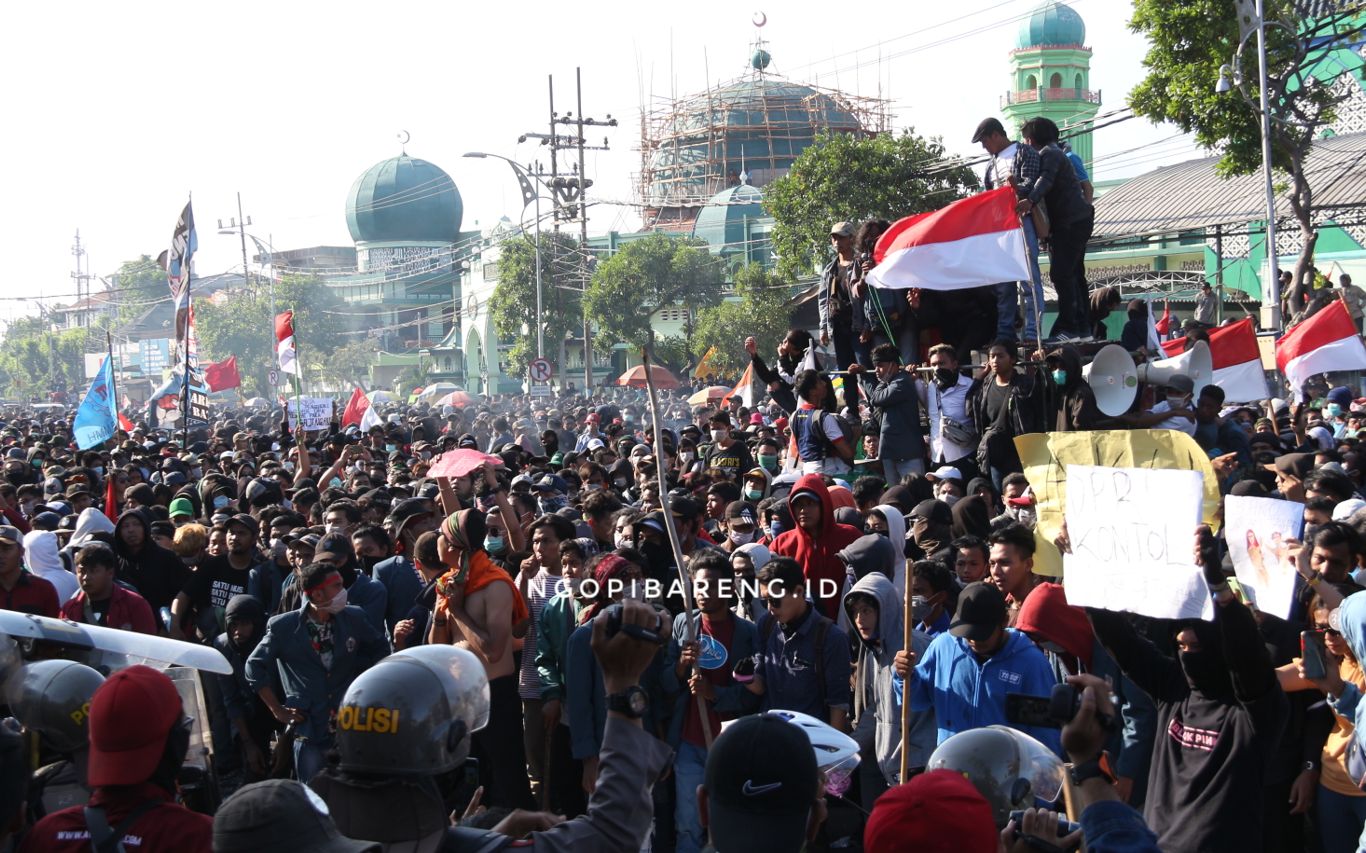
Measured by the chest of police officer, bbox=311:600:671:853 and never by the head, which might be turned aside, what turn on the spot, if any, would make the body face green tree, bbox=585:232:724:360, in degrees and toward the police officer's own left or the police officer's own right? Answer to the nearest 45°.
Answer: approximately 45° to the police officer's own left

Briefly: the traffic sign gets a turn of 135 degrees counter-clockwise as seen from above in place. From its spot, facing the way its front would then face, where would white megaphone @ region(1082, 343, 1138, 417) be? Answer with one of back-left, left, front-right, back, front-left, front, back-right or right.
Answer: back-right

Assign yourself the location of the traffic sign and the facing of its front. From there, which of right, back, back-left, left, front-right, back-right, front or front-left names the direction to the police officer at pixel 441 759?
front

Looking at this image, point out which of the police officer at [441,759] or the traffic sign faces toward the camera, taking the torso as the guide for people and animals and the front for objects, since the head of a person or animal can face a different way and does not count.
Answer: the traffic sign

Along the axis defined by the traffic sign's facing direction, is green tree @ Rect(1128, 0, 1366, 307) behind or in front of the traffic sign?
in front

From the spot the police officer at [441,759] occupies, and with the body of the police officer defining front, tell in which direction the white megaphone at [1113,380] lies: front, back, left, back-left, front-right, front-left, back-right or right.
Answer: front

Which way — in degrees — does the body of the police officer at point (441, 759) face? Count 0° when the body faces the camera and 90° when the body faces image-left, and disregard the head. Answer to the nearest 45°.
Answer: approximately 225°

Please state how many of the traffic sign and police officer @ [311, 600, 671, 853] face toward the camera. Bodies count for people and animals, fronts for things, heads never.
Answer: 1

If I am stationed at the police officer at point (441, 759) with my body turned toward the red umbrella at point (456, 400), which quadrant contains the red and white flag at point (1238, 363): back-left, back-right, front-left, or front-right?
front-right

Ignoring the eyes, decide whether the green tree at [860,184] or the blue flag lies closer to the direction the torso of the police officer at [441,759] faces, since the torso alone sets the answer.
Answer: the green tree

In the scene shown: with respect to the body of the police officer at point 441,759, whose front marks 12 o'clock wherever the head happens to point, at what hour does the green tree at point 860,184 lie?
The green tree is roughly at 11 o'clock from the police officer.

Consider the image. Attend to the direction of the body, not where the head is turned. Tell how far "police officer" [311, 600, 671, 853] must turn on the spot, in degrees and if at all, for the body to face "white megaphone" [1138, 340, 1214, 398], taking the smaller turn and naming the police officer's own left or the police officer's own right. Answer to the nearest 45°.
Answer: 0° — they already face it

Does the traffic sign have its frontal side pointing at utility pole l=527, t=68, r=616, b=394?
no

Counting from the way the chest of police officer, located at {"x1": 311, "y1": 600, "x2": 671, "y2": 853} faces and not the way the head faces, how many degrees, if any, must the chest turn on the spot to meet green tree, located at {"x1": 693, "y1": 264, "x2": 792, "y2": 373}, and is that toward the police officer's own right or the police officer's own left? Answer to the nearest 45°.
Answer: approximately 45° to the police officer's own left

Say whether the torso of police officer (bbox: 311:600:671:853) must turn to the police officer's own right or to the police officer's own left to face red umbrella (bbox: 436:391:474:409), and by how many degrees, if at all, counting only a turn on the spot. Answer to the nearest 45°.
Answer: approximately 45° to the police officer's own left

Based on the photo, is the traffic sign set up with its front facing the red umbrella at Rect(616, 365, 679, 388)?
no

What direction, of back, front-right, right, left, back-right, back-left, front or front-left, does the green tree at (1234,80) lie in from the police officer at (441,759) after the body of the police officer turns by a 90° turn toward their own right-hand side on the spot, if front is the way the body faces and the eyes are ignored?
left

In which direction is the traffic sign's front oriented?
toward the camera
